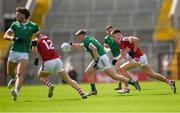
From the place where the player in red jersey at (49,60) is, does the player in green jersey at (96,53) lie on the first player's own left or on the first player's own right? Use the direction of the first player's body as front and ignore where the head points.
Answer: on the first player's own right

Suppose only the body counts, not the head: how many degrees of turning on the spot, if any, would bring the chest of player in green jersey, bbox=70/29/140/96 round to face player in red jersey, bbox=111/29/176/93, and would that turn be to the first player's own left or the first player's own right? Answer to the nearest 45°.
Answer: approximately 135° to the first player's own right

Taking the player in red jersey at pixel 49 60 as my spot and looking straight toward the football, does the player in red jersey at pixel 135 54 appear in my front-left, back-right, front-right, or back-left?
front-right

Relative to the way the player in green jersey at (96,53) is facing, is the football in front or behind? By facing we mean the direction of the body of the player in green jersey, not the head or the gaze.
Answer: in front

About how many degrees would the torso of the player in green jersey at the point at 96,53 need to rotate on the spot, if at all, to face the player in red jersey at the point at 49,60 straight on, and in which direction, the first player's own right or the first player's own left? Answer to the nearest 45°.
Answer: approximately 45° to the first player's own left

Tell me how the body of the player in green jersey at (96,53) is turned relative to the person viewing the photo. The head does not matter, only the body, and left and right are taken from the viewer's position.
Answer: facing to the left of the viewer

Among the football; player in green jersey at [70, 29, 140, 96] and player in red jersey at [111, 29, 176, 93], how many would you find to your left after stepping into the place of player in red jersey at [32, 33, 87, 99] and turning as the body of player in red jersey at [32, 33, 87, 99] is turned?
0
